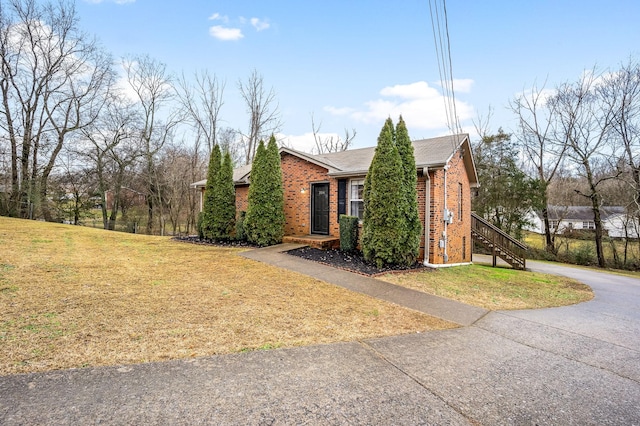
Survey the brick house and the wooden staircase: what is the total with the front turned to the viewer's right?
1

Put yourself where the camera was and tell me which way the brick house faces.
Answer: facing the viewer and to the left of the viewer

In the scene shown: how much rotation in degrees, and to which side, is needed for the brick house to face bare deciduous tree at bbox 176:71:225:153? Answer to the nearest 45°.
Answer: approximately 90° to its right

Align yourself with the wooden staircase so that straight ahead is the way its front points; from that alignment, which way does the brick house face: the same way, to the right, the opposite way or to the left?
to the right

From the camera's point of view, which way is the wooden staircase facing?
to the viewer's right

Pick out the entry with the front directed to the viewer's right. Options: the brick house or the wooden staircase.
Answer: the wooden staircase

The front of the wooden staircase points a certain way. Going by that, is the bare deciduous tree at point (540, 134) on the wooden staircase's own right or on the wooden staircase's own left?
on the wooden staircase's own left
